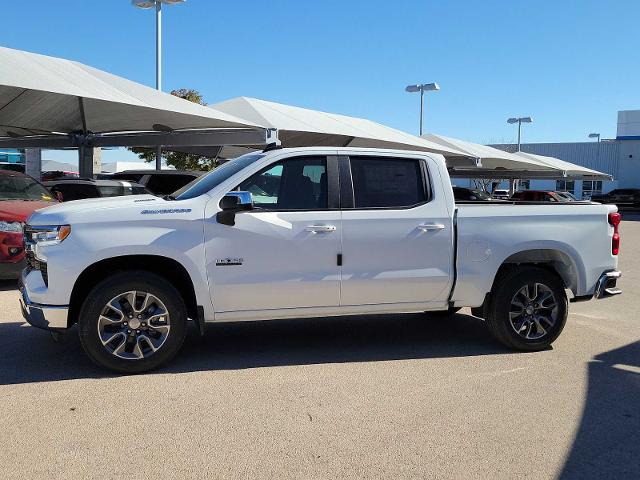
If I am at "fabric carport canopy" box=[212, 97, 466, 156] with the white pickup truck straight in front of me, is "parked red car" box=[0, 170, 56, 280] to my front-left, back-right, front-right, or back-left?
front-right

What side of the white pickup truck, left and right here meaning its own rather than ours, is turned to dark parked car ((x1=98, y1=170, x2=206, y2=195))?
right

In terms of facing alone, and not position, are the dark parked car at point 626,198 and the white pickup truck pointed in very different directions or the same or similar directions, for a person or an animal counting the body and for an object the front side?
same or similar directions

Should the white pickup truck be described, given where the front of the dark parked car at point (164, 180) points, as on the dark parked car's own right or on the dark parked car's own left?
on the dark parked car's own left

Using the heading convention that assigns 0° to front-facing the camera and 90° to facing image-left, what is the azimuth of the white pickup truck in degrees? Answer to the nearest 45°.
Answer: approximately 90°

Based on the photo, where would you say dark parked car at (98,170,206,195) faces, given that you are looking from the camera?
facing the viewer and to the left of the viewer

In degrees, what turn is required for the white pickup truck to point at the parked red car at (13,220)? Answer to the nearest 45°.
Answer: approximately 45° to its right

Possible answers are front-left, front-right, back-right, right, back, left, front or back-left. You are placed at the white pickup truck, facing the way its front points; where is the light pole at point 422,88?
right

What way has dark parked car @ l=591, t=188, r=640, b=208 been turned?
to the viewer's left

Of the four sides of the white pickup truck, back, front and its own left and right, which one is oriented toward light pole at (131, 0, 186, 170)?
right

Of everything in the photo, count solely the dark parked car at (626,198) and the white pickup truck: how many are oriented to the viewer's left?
2
